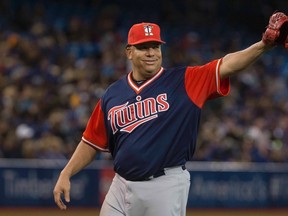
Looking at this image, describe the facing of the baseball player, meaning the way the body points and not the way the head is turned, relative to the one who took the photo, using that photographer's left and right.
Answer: facing the viewer
